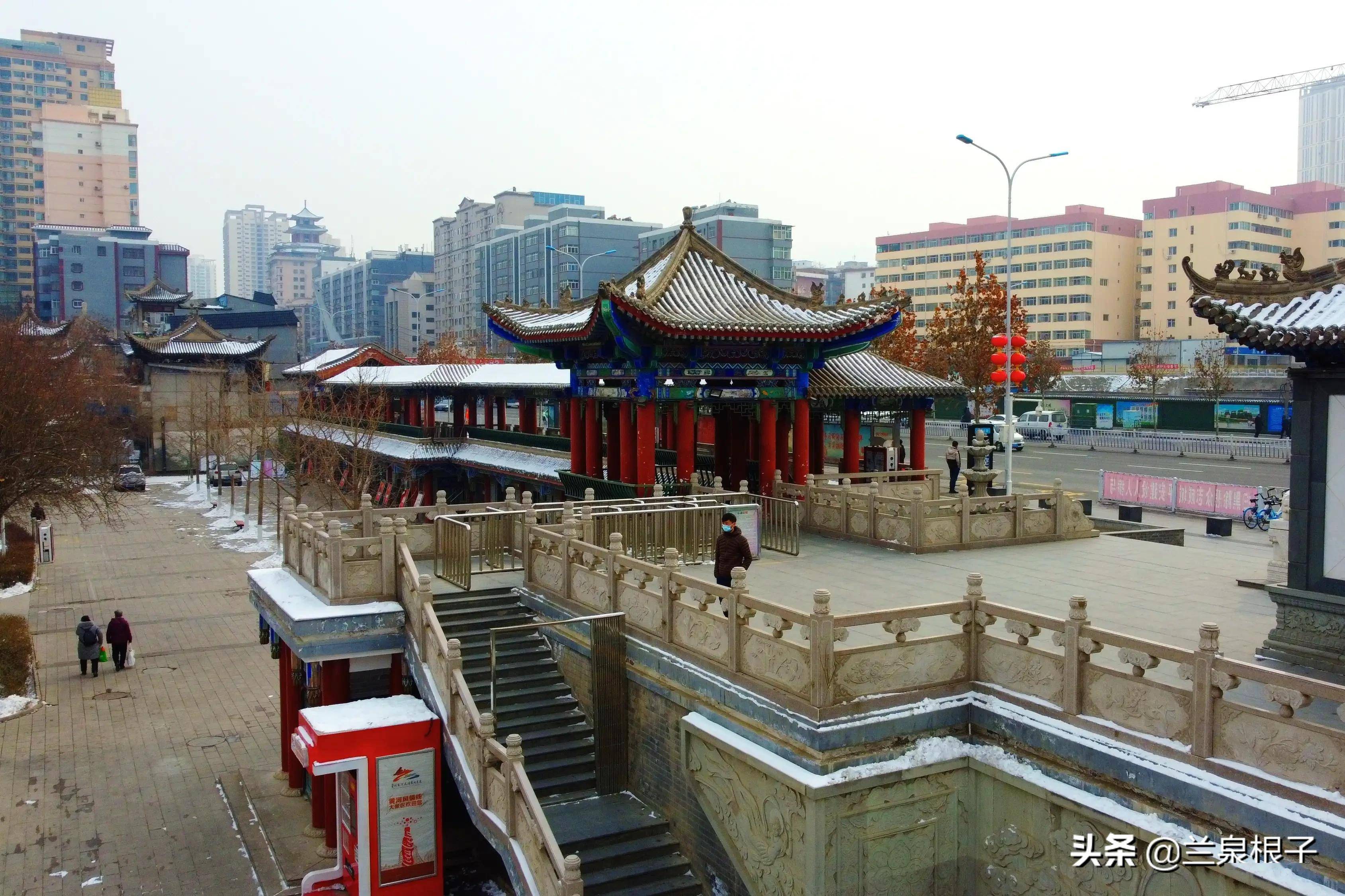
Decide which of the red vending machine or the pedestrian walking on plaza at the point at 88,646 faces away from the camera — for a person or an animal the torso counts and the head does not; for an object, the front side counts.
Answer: the pedestrian walking on plaza

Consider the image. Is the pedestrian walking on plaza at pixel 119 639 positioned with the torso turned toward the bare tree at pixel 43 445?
yes

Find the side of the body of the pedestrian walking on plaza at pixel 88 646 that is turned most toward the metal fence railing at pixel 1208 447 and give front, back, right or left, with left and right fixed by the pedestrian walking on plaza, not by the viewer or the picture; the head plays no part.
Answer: right

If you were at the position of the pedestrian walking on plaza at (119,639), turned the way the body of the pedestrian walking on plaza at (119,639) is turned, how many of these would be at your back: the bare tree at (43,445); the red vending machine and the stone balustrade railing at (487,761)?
2

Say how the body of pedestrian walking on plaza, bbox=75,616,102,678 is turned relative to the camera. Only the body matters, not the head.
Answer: away from the camera

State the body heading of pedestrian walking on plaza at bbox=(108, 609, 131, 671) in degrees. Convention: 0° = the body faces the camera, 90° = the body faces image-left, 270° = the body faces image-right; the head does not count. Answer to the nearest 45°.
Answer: approximately 180°
